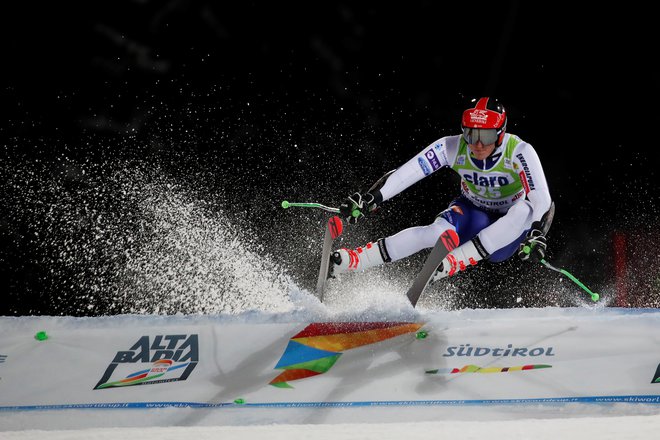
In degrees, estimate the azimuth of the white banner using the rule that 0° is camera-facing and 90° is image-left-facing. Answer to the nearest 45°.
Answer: approximately 0°
